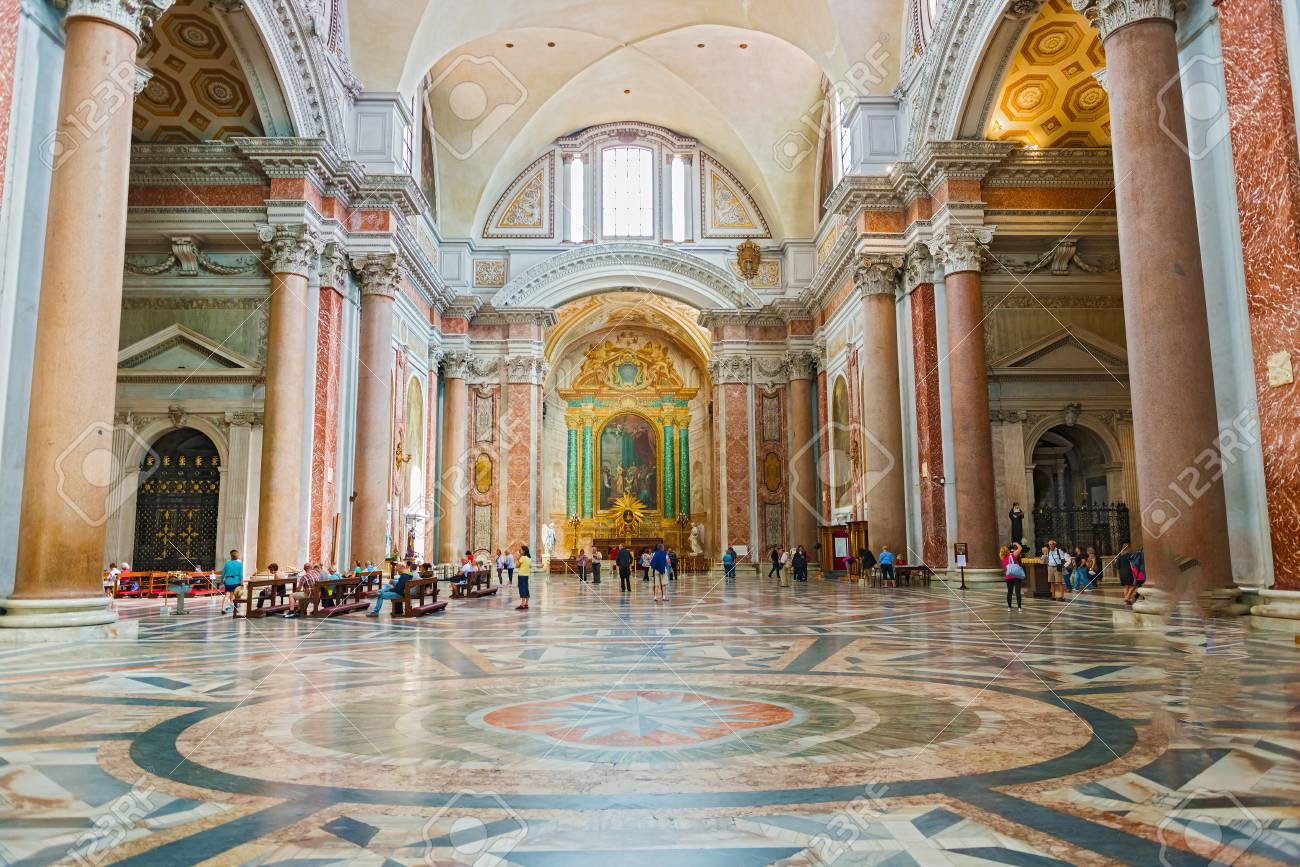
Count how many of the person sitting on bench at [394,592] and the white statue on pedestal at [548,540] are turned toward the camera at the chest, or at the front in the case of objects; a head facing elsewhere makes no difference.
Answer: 1

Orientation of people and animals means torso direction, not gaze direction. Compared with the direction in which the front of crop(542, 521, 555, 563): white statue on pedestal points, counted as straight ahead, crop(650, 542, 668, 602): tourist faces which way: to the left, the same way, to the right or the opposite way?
the opposite way

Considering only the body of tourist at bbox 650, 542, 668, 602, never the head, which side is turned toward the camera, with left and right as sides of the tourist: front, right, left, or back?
back

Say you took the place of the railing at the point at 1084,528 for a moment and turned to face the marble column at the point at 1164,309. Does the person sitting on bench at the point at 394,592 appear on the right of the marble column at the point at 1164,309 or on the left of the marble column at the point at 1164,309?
right

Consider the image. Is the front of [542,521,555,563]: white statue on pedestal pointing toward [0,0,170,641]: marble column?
yes

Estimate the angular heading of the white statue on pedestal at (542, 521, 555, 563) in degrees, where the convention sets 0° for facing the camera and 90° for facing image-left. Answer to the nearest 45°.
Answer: approximately 0°
